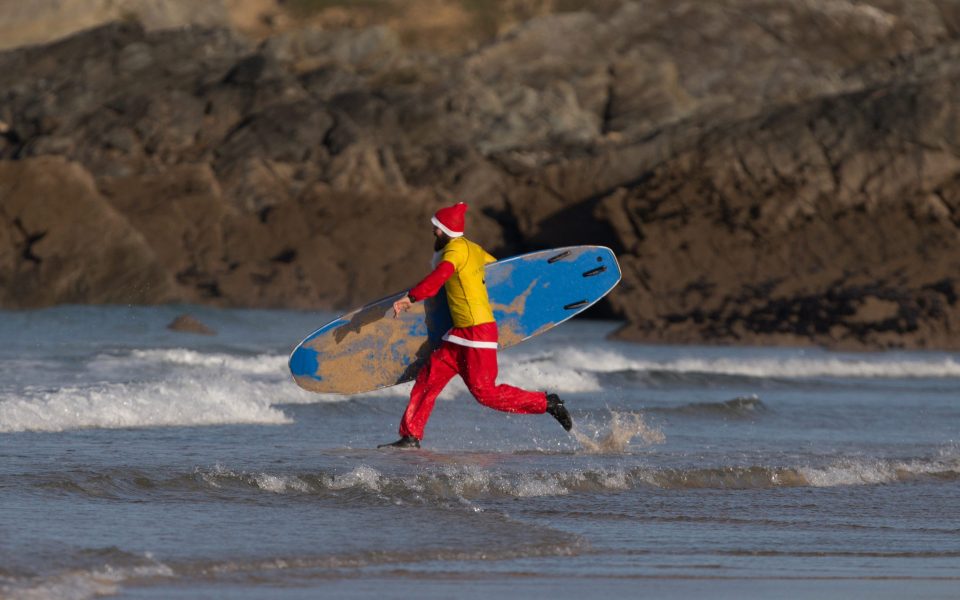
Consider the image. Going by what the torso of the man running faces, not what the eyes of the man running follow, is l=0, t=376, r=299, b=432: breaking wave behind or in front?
in front

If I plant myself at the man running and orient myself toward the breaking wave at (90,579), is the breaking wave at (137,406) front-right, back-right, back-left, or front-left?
back-right

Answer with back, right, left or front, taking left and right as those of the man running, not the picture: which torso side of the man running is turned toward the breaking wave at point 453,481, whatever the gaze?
left

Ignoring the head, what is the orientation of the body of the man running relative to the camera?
to the viewer's left

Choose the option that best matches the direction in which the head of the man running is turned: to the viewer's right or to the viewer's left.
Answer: to the viewer's left
